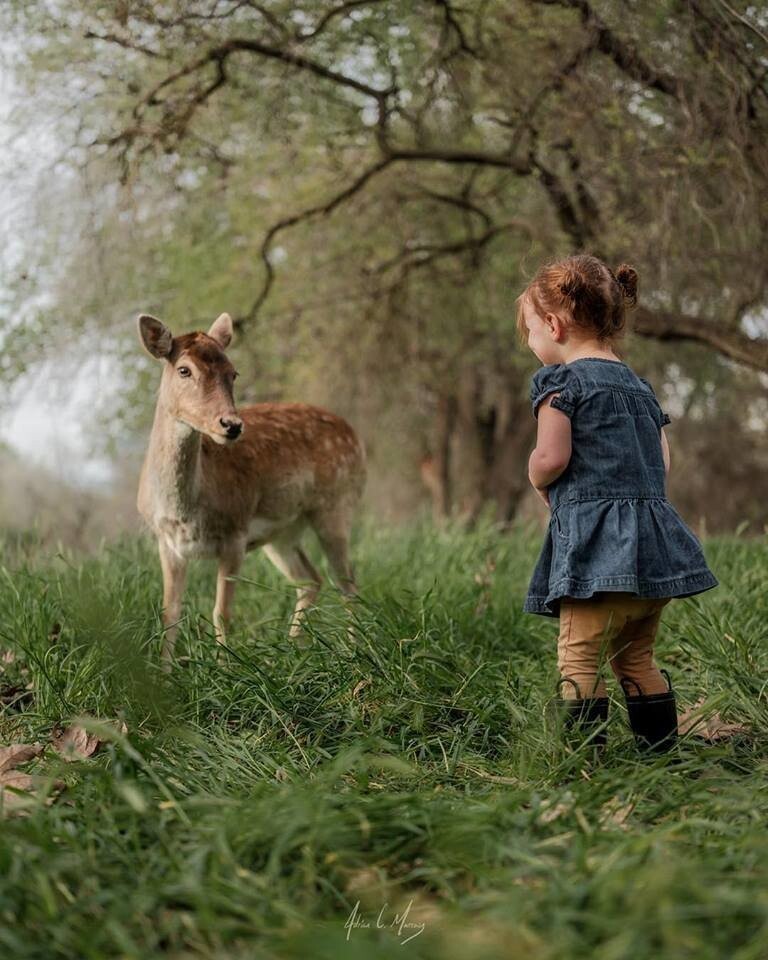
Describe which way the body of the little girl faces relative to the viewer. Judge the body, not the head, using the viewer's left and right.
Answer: facing away from the viewer and to the left of the viewer

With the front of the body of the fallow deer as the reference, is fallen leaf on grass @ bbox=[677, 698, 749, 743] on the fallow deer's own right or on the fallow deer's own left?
on the fallow deer's own left

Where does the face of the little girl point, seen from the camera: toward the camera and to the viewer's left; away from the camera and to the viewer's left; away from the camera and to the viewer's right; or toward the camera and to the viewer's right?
away from the camera and to the viewer's left

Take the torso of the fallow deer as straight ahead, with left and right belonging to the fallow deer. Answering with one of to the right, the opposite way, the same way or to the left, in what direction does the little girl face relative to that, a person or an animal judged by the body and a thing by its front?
to the right

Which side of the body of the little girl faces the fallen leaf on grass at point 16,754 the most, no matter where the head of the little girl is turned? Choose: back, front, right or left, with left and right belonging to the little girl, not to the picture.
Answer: left

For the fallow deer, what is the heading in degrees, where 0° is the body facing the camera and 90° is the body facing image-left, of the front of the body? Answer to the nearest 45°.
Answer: approximately 45°

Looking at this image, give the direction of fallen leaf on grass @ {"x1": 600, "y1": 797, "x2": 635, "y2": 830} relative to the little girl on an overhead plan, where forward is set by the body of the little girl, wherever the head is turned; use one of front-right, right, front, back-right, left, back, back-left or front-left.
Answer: back-left

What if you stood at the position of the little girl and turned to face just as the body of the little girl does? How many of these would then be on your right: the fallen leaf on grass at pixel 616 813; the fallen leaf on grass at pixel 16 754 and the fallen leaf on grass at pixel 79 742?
0

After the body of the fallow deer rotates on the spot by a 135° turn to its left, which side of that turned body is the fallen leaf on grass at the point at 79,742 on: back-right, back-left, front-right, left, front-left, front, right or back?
right

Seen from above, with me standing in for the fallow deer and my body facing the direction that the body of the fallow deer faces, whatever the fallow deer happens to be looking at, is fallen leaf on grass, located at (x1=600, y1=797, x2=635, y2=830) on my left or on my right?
on my left

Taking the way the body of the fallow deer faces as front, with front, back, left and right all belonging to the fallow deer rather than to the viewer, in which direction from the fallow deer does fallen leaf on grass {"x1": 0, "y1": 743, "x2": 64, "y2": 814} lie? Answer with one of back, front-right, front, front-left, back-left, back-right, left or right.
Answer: front-left

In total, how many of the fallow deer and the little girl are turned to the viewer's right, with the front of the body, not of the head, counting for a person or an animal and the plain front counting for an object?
0

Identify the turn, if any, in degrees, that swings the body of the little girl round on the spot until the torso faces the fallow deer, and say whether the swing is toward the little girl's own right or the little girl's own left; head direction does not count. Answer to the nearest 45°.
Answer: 0° — they already face it
